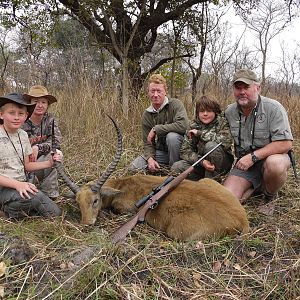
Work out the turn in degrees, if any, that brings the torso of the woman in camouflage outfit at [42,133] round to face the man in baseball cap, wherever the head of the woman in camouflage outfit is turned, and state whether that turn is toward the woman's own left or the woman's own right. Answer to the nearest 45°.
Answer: approximately 45° to the woman's own left

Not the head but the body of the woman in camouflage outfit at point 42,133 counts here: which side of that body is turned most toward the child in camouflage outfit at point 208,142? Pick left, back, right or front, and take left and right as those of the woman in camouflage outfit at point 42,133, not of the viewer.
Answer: left

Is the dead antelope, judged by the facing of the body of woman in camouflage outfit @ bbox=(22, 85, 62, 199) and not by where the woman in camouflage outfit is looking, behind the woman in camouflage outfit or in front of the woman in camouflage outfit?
in front

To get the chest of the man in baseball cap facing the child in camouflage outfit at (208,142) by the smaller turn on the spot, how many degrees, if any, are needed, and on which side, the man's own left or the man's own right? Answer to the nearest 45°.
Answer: approximately 45° to the man's own right

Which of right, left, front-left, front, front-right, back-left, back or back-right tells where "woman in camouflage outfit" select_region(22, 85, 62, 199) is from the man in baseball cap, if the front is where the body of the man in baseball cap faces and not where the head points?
front-right

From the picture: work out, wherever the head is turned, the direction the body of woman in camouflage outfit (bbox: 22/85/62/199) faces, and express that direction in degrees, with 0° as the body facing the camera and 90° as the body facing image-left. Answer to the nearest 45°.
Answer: approximately 0°

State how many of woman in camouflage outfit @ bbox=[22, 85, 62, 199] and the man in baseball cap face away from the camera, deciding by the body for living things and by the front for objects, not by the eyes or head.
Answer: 0
